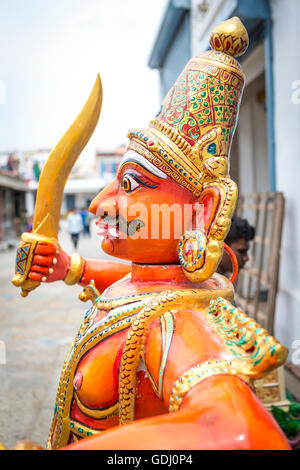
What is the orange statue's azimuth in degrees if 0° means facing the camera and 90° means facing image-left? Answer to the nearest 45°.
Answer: approximately 90°
